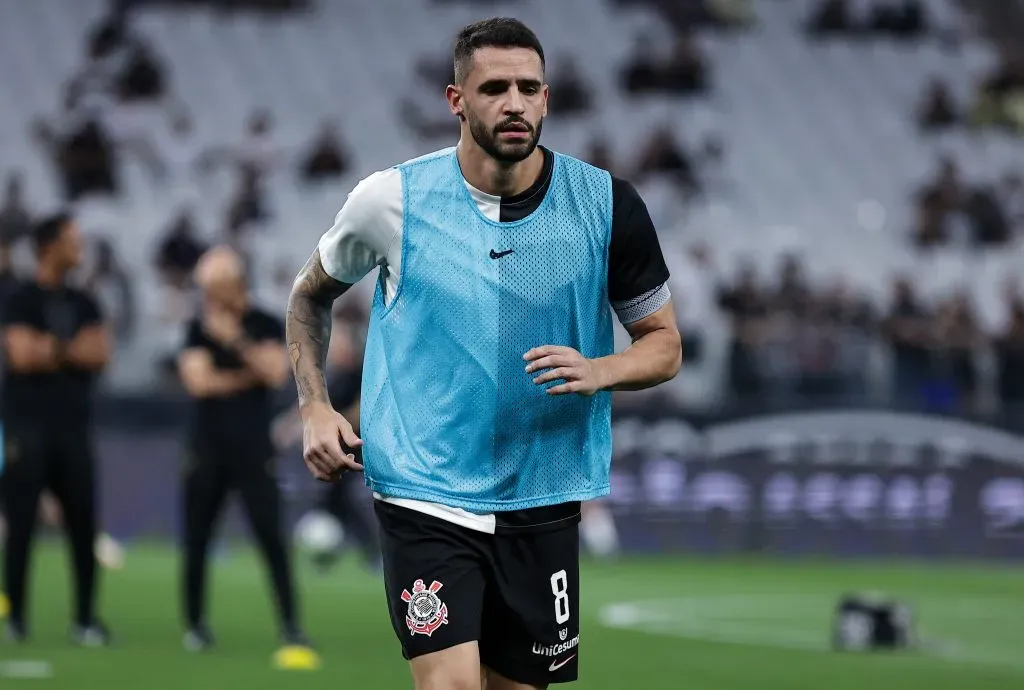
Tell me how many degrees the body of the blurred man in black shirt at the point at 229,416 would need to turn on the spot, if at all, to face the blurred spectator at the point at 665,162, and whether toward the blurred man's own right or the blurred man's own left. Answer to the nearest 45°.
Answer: approximately 135° to the blurred man's own left

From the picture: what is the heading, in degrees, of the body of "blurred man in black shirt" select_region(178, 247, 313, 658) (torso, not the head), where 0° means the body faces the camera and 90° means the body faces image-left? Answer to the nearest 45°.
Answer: approximately 0°

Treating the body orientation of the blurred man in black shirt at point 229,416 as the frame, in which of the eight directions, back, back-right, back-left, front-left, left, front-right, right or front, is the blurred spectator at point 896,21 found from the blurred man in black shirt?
back-left

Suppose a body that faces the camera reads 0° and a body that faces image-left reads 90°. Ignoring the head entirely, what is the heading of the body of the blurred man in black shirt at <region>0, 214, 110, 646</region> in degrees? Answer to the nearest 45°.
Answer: approximately 315°

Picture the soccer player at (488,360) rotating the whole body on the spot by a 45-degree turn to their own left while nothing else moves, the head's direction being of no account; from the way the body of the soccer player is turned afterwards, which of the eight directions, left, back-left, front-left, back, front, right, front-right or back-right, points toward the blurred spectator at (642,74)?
back-left

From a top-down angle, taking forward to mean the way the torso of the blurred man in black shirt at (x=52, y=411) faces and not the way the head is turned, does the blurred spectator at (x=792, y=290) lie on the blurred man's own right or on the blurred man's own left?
on the blurred man's own left

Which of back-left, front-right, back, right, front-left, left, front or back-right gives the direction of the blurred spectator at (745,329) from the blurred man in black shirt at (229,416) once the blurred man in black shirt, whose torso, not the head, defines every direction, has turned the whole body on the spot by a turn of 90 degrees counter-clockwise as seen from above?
front-left

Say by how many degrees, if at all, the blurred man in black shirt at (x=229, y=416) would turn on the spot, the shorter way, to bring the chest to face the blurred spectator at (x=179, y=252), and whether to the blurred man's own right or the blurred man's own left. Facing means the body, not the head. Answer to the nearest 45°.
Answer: approximately 180°

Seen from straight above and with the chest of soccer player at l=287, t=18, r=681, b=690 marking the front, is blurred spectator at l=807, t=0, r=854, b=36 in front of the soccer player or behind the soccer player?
behind

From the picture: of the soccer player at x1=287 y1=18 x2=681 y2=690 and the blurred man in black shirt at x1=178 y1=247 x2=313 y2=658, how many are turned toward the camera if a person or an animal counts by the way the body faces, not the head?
2

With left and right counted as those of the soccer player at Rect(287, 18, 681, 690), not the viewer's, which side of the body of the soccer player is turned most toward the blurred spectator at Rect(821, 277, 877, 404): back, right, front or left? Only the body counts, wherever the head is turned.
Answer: back
